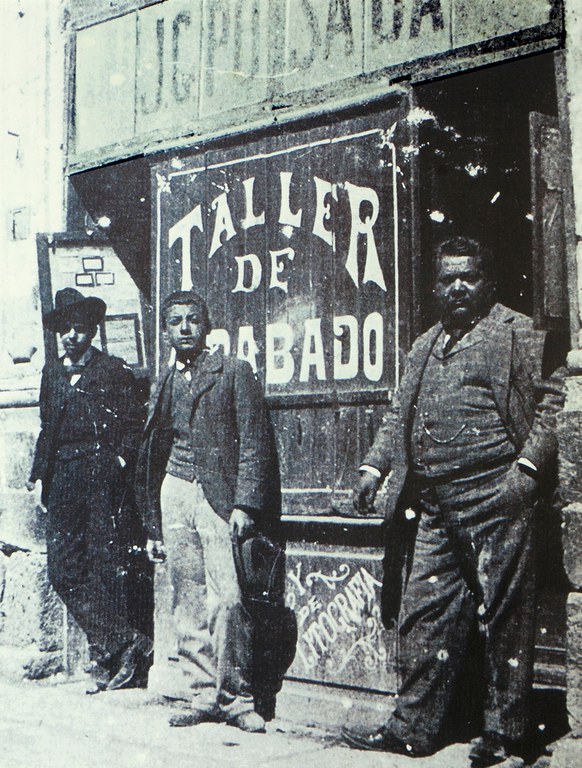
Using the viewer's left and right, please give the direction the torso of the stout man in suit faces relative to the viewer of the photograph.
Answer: facing the viewer and to the left of the viewer

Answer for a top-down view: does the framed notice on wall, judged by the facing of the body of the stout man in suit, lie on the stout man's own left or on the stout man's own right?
on the stout man's own right

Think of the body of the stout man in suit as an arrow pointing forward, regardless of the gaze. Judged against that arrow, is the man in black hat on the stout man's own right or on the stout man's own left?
on the stout man's own right

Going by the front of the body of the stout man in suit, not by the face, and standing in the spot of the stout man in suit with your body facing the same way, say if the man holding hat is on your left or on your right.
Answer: on your right

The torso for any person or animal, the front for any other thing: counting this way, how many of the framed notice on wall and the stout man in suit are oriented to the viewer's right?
0

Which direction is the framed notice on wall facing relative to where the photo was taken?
toward the camera
